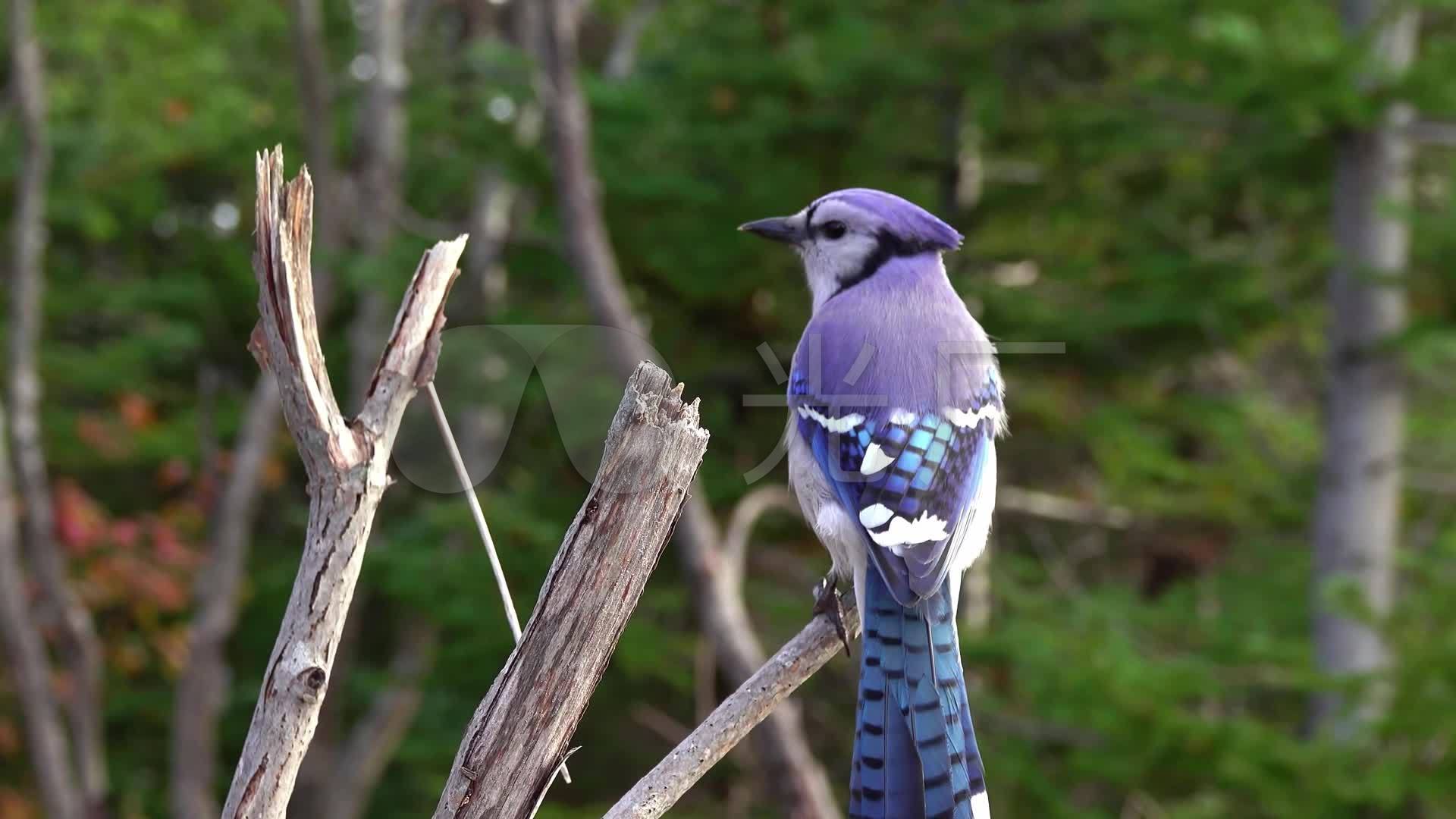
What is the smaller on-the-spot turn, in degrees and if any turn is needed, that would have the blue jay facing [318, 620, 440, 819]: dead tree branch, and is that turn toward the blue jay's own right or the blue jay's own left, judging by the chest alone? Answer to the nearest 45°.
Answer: approximately 45° to the blue jay's own left

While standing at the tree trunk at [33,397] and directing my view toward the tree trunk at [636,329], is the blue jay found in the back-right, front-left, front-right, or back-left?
front-right

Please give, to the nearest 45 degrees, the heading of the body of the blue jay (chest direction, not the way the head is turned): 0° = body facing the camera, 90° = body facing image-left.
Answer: approximately 180°

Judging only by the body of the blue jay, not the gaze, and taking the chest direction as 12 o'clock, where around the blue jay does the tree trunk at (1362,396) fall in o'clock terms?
The tree trunk is roughly at 1 o'clock from the blue jay.

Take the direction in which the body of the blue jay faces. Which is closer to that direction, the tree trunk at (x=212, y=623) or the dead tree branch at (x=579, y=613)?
the tree trunk

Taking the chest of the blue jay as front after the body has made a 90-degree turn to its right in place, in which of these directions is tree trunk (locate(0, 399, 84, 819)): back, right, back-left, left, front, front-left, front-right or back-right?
back-left

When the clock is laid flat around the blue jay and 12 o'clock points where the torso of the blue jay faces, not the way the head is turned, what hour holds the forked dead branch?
The forked dead branch is roughly at 8 o'clock from the blue jay.

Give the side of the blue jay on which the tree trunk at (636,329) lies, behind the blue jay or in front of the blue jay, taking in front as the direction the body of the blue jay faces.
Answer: in front
